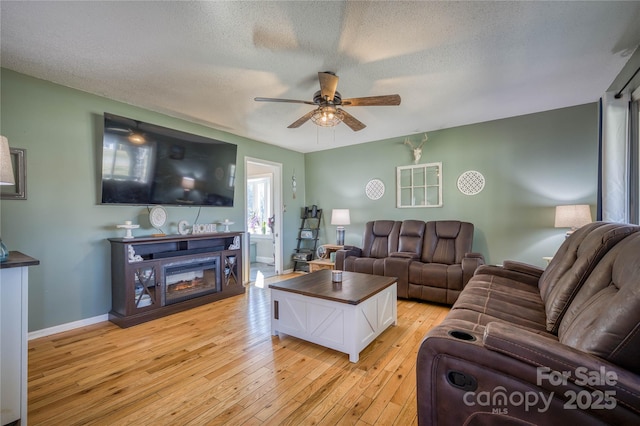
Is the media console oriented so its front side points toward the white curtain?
yes

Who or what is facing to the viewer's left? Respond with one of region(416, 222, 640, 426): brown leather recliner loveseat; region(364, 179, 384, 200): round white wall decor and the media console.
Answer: the brown leather recliner loveseat

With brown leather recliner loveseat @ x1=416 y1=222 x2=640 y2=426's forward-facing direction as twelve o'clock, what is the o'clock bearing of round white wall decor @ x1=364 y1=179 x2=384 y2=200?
The round white wall decor is roughly at 2 o'clock from the brown leather recliner loveseat.

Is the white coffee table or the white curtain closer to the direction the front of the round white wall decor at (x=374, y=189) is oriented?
the white coffee table

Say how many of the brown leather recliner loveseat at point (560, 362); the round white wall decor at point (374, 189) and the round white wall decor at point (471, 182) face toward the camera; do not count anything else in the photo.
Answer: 2

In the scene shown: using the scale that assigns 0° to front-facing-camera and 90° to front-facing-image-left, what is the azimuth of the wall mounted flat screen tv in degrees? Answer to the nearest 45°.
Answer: approximately 315°

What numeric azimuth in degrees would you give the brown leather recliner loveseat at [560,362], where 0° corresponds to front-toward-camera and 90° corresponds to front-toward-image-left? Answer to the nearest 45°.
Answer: approximately 90°

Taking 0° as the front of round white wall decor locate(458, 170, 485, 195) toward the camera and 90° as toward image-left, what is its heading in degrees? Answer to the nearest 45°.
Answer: approximately 0°

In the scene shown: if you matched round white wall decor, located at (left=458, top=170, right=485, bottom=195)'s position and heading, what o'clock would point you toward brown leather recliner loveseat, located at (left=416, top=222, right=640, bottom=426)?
The brown leather recliner loveseat is roughly at 12 o'clock from the round white wall decor.

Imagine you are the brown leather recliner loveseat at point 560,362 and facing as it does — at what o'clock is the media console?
The media console is roughly at 12 o'clock from the brown leather recliner loveseat.

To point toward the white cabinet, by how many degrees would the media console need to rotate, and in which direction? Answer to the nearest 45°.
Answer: approximately 45° to its right
